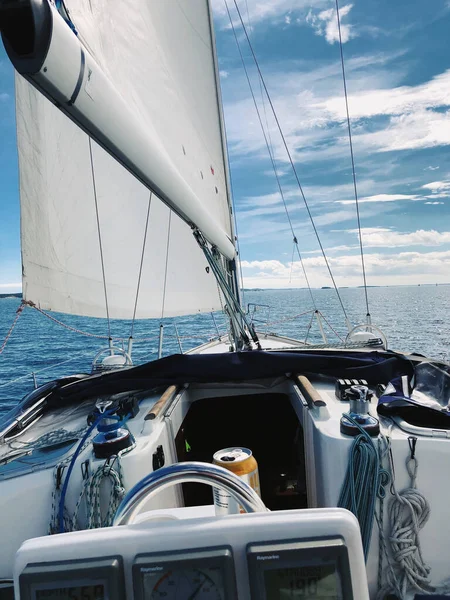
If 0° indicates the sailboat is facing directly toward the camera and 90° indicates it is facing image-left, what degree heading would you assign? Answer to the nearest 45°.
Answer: approximately 180°
